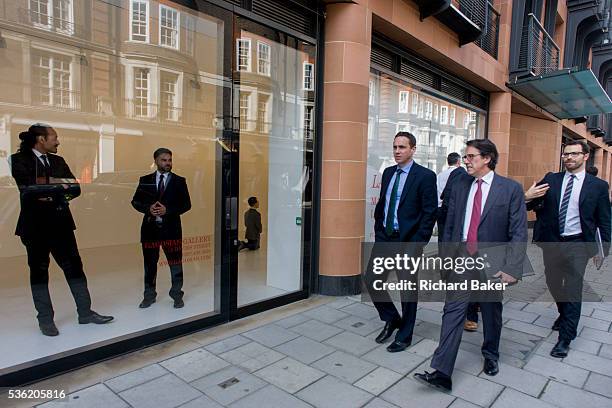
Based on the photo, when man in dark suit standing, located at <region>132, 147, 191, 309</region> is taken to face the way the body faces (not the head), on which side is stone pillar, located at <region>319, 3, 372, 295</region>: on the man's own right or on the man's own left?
on the man's own left

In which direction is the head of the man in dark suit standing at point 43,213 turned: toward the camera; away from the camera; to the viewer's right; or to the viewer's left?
to the viewer's right

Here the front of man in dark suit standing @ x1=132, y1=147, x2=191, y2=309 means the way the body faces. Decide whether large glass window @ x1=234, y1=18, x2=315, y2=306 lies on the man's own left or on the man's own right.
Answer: on the man's own left

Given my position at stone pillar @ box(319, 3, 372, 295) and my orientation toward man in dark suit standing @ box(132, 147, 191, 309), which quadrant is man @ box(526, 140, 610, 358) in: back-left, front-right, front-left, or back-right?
back-left

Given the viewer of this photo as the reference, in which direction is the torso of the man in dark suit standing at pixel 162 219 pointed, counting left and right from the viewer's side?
facing the viewer

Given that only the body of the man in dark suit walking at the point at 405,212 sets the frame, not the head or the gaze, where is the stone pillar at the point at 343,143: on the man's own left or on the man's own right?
on the man's own right

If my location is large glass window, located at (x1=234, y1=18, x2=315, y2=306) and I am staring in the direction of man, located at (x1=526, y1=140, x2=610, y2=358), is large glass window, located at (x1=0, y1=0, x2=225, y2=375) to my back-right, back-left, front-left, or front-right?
back-right

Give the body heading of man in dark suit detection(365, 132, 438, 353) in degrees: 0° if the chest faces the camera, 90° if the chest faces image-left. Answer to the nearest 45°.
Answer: approximately 45°

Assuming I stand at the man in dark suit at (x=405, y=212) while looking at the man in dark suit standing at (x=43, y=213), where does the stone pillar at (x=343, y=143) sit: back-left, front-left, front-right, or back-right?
front-right

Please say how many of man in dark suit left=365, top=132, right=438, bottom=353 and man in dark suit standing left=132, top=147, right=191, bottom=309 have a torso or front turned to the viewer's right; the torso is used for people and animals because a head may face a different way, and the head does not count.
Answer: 0

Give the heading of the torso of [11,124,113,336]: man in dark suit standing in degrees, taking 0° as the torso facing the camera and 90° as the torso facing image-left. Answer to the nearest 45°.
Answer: approximately 315°
